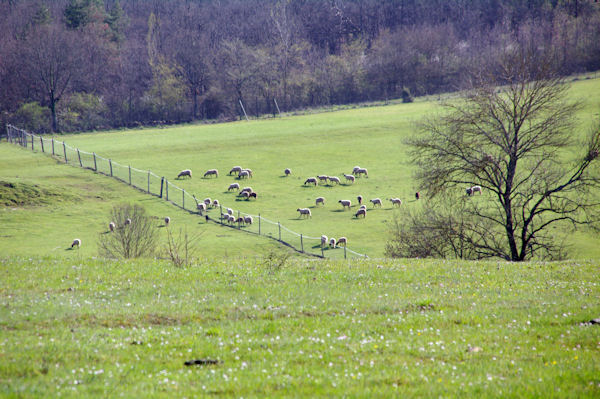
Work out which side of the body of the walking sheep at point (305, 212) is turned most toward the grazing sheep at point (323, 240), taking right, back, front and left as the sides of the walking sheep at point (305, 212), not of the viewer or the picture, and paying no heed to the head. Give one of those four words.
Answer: left

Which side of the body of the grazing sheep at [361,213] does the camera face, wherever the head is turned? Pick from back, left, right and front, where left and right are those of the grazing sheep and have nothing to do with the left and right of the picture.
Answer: left

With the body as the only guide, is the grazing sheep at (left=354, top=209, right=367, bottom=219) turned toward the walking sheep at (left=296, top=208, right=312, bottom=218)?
yes

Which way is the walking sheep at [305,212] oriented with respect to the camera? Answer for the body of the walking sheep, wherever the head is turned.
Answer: to the viewer's left

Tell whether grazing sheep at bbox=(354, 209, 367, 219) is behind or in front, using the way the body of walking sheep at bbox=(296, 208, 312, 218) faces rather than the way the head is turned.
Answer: behind
